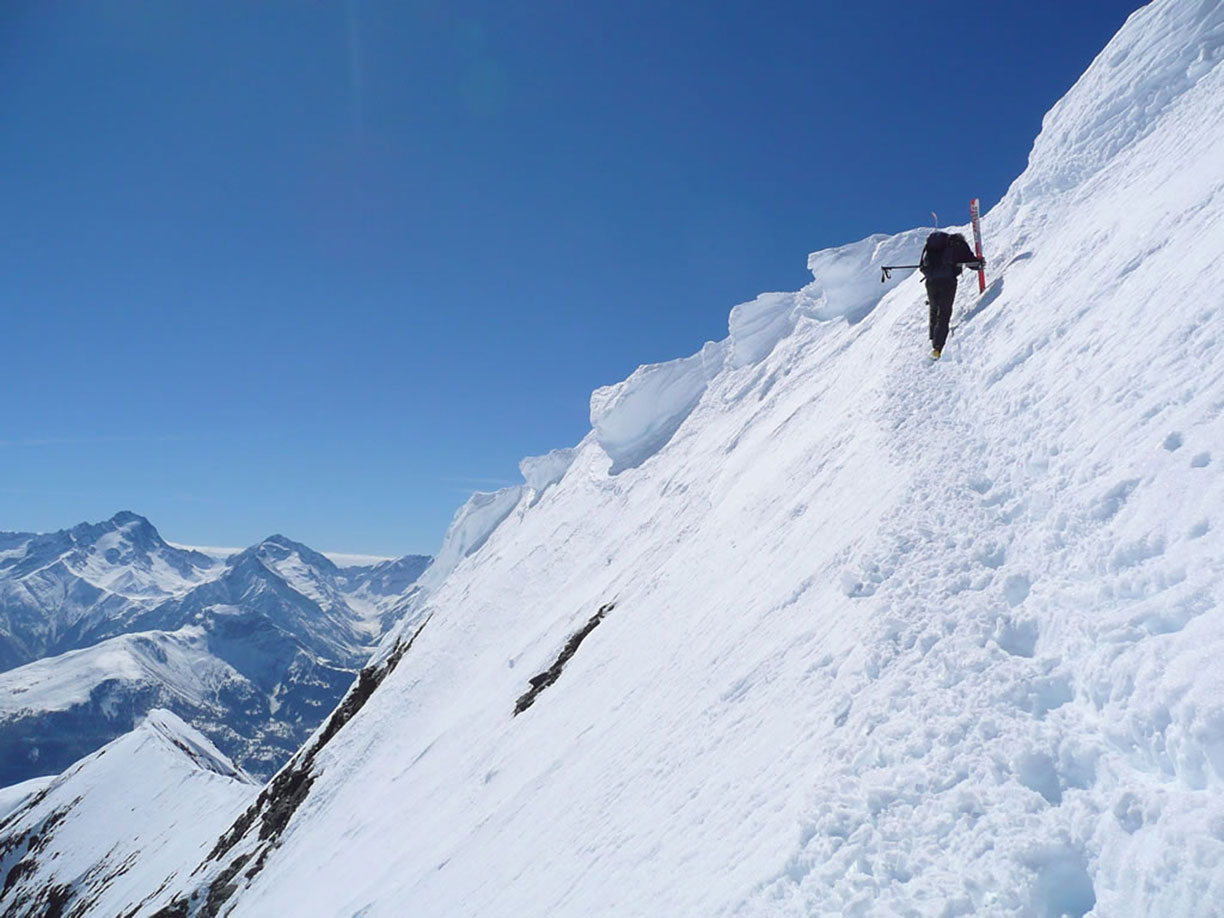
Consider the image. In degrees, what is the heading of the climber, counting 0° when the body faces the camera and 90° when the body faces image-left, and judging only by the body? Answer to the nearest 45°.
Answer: approximately 180°
